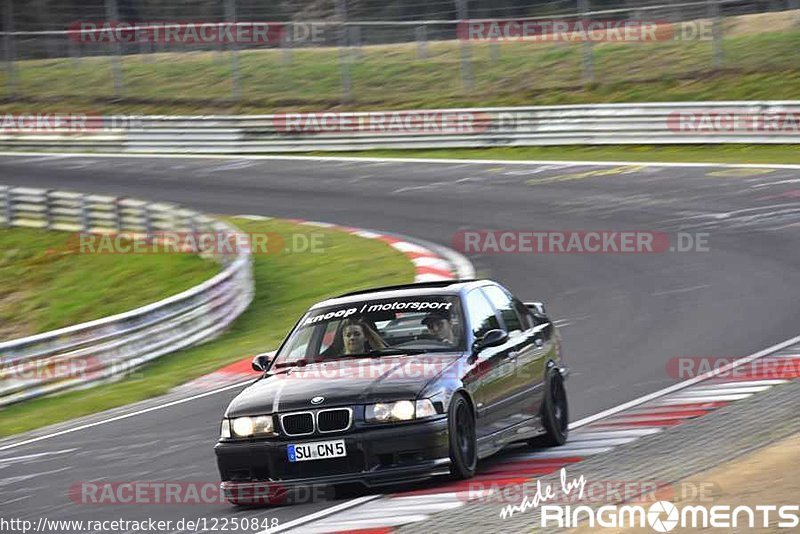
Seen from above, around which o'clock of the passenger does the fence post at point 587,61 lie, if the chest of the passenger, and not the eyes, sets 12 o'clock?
The fence post is roughly at 5 o'clock from the passenger.

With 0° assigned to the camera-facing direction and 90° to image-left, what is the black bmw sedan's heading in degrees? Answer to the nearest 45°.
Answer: approximately 45°

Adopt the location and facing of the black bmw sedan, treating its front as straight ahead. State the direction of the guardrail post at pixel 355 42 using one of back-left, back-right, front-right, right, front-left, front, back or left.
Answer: back-right

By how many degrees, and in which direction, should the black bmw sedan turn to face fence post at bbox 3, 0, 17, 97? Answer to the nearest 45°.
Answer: approximately 135° to its right

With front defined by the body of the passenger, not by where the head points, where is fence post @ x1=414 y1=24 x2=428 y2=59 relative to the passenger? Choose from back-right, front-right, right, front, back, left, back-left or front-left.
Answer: back-right

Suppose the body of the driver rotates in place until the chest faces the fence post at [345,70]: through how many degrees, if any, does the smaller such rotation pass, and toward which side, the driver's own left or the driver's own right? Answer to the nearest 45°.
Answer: approximately 135° to the driver's own right

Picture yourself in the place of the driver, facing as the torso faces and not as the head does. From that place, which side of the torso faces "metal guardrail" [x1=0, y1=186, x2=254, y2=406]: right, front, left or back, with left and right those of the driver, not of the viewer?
right

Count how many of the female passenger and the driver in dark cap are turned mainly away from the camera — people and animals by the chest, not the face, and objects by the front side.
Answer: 0

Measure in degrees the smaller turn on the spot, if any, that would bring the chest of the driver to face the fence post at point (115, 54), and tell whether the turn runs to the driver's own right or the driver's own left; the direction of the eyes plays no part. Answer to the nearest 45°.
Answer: approximately 135° to the driver's own right

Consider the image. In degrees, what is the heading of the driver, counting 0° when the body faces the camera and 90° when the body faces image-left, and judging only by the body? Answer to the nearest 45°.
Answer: approximately 45°

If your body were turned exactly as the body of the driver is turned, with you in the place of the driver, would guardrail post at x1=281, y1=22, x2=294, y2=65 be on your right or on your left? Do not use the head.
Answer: on your right
